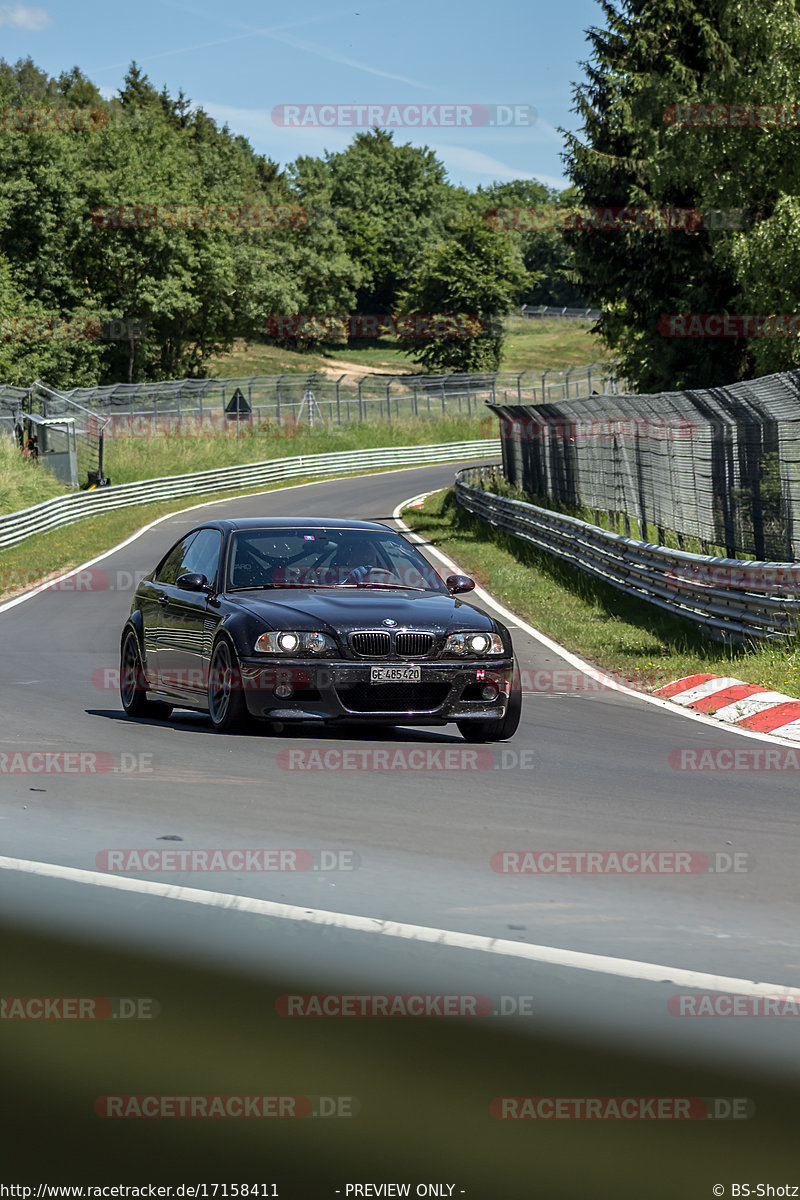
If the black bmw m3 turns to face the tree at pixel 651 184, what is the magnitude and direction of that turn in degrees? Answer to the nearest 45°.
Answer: approximately 135° to its left

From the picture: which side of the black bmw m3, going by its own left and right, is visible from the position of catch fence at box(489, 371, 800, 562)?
back

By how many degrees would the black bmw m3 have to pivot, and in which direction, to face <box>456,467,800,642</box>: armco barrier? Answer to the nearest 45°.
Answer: approximately 90° to its left

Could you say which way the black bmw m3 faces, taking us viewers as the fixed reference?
facing the viewer and to the right of the viewer
